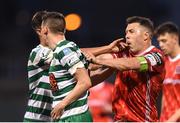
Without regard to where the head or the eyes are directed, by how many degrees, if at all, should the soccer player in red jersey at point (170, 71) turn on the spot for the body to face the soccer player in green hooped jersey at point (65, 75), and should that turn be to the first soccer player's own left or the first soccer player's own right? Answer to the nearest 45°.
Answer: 0° — they already face them

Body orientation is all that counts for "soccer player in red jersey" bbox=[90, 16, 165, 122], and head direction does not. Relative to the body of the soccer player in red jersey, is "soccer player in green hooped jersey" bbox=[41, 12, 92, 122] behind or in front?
in front

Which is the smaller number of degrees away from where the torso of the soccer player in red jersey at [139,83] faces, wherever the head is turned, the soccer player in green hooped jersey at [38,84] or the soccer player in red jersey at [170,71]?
the soccer player in green hooped jersey

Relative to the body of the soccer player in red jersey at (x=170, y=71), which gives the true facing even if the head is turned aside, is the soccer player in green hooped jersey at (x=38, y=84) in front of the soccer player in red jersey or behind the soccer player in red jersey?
in front

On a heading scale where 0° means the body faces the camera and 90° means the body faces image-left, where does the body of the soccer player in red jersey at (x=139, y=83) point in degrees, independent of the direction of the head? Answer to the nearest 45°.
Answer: approximately 90°
